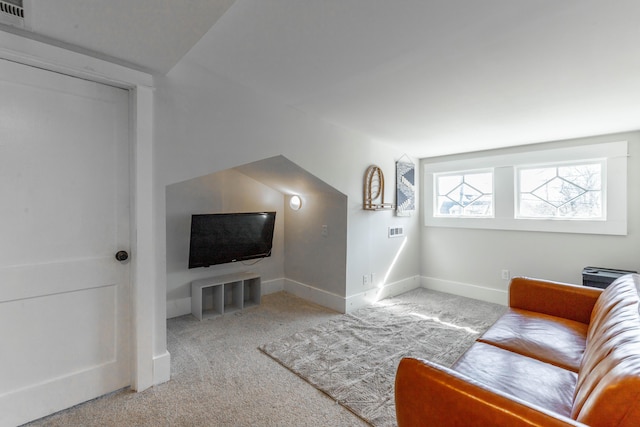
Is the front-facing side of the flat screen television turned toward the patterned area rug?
yes

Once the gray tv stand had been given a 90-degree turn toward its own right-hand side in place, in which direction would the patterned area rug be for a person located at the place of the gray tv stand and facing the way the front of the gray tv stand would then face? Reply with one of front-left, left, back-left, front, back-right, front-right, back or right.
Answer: left

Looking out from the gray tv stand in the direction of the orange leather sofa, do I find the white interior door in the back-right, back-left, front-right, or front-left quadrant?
front-right

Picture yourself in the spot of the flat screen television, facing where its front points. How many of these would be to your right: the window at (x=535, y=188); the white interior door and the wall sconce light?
1

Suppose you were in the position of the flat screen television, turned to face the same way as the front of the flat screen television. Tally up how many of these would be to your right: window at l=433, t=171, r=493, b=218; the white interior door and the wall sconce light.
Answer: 1

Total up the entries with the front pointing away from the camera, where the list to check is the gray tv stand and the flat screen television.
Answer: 0

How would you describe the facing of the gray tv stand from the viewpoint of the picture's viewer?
facing the viewer and to the right of the viewer

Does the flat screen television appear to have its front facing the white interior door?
no

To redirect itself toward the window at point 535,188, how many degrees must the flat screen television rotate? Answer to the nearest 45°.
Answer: approximately 45° to its left

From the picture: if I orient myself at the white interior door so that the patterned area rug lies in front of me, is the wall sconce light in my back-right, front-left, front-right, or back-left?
front-left

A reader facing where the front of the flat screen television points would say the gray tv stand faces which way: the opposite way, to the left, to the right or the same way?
the same way

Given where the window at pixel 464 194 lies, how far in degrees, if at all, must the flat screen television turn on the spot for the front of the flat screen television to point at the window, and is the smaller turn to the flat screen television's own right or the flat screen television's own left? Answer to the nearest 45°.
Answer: approximately 45° to the flat screen television's own left
